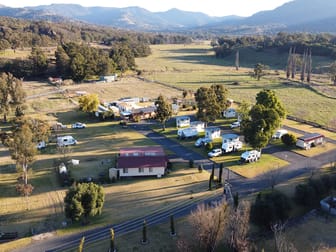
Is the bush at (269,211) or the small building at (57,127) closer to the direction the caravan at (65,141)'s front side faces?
the bush

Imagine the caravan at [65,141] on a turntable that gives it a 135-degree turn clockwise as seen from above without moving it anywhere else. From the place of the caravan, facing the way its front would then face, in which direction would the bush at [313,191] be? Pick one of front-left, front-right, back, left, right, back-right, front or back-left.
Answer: left

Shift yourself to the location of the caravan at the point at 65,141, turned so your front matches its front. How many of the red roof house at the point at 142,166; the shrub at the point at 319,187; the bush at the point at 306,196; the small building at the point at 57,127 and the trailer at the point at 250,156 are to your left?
1

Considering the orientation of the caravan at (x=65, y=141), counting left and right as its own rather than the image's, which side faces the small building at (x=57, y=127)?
left

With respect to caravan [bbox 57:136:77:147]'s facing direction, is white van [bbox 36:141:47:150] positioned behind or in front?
behind

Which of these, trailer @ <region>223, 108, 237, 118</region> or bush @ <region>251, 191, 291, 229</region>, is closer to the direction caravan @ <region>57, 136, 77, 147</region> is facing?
the trailer

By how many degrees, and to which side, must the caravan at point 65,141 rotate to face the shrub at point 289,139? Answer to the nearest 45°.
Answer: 0° — it already faces it

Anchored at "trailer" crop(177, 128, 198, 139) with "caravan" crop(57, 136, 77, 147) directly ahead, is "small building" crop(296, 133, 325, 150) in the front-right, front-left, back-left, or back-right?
back-left

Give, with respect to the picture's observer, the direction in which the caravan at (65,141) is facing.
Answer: facing to the right of the viewer

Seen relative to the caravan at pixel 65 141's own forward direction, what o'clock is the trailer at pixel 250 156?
The trailer is roughly at 1 o'clock from the caravan.

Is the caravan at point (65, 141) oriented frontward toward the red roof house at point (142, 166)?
no

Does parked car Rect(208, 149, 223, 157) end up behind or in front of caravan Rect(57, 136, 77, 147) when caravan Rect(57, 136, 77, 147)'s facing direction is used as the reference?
in front

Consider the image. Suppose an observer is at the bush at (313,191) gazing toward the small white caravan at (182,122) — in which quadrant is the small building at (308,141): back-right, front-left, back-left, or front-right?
front-right

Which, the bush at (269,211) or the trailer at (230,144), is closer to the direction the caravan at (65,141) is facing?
the trailer

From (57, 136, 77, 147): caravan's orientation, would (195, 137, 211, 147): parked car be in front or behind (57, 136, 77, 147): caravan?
in front

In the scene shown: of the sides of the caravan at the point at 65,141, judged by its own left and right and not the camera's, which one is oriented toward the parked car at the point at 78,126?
left

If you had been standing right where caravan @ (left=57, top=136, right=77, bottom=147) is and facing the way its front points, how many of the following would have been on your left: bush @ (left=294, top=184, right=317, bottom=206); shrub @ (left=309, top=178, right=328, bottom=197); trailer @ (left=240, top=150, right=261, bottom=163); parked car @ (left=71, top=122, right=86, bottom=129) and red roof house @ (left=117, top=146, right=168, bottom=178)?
1

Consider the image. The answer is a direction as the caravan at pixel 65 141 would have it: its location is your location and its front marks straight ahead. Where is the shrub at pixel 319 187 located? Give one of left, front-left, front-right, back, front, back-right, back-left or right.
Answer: front-right
